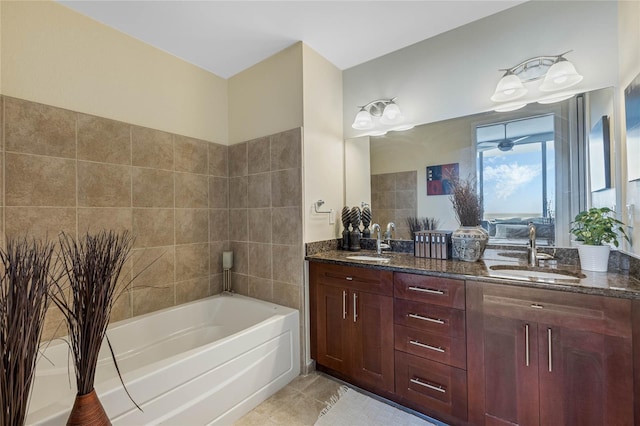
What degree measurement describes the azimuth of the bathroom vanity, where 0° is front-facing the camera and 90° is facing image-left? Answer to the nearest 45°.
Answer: approximately 45°

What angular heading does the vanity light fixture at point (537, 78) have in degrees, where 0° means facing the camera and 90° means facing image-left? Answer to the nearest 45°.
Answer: approximately 45°

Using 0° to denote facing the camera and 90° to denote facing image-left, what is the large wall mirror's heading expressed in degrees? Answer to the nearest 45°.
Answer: approximately 45°
